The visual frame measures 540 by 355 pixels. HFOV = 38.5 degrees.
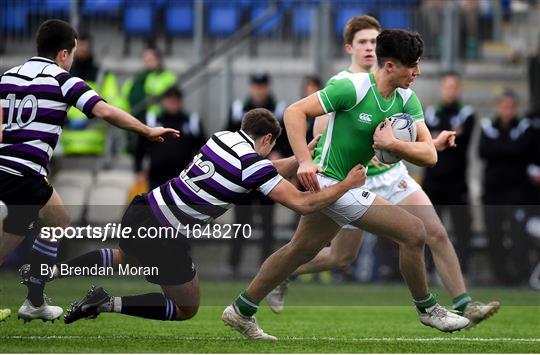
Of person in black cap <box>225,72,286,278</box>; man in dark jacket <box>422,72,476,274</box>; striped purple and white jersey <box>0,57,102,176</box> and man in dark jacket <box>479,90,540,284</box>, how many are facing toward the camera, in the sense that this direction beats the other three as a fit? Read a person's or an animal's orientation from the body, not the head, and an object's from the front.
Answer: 3

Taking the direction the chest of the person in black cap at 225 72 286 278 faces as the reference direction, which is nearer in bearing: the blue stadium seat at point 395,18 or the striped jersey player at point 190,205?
the striped jersey player

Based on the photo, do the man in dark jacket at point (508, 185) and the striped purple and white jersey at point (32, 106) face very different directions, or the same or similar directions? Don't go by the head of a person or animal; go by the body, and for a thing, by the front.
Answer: very different directions

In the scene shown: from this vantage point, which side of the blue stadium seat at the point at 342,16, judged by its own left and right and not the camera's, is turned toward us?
front

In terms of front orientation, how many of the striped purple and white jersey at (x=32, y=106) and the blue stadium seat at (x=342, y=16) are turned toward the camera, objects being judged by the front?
1

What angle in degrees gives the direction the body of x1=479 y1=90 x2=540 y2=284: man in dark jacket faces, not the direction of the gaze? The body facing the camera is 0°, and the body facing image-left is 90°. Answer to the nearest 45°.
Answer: approximately 0°

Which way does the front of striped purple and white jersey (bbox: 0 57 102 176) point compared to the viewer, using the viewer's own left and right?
facing away from the viewer and to the right of the viewer

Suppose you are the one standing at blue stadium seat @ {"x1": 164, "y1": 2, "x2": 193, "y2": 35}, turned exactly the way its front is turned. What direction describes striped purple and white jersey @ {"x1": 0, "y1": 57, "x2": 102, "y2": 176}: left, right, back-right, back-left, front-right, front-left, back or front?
front

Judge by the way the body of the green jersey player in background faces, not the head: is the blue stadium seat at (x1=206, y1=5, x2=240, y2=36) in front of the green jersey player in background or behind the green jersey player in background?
behind

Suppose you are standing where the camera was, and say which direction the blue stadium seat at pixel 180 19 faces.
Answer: facing the viewer
